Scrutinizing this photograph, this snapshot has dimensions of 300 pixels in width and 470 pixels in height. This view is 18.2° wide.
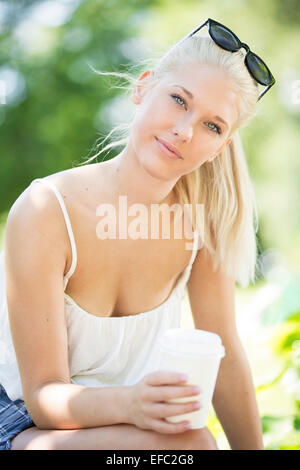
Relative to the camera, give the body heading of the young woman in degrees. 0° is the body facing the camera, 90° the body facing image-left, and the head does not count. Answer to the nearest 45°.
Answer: approximately 315°
